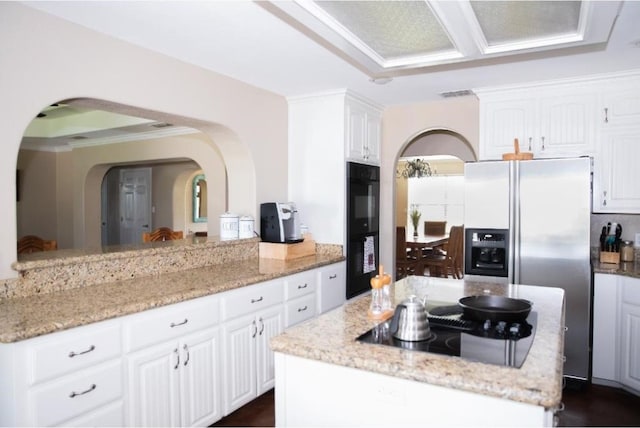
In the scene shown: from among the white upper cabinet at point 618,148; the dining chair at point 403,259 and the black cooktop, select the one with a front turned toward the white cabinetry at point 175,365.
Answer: the white upper cabinet

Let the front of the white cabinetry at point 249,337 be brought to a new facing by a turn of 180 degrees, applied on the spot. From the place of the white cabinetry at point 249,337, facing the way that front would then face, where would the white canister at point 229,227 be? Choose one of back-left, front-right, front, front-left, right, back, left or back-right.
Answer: front-right

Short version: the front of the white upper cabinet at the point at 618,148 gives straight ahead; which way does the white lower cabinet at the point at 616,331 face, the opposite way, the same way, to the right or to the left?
the same way

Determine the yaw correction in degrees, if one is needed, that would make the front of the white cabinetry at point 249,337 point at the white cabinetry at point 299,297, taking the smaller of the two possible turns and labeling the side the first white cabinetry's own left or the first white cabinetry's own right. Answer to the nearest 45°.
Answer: approximately 90° to the first white cabinetry's own left

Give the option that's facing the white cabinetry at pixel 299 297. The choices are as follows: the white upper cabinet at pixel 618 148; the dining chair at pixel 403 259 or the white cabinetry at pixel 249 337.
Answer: the white upper cabinet

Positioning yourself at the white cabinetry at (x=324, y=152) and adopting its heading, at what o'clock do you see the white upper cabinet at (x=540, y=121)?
The white upper cabinet is roughly at 11 o'clock from the white cabinetry.

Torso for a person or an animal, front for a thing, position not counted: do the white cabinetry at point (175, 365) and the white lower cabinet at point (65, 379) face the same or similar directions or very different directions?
same or similar directions

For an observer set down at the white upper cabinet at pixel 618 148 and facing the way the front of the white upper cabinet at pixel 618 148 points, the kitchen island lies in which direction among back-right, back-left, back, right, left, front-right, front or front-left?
front-left

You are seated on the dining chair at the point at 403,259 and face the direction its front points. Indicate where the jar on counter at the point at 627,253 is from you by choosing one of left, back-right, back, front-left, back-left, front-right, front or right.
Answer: front-right

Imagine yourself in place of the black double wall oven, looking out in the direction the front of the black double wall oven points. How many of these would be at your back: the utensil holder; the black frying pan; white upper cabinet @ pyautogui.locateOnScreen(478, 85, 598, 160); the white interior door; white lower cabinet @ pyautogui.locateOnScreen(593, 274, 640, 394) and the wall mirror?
2

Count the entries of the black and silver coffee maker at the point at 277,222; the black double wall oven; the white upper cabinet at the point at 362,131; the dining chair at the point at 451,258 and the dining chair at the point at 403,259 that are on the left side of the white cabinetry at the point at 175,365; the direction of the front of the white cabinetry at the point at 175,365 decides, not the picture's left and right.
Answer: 5

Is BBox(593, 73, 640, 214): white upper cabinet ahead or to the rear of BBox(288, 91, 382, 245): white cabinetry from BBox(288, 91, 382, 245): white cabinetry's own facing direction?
ahead

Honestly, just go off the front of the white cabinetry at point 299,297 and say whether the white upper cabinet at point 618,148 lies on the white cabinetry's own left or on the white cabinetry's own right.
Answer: on the white cabinetry's own left

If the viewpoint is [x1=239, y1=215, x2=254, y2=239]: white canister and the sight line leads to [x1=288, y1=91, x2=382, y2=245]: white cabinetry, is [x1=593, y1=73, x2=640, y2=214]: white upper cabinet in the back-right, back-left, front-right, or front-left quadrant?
front-right

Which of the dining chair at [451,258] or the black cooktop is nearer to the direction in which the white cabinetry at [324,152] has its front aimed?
the black cooktop

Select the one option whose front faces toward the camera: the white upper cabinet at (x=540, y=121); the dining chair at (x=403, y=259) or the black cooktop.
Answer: the white upper cabinet

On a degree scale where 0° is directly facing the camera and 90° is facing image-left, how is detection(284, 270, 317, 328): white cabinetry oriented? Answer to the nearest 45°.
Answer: approximately 315°

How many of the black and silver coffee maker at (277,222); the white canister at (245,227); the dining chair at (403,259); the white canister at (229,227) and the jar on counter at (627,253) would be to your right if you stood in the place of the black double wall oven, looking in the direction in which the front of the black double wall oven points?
3
